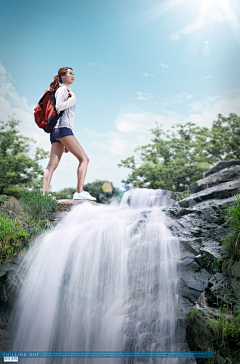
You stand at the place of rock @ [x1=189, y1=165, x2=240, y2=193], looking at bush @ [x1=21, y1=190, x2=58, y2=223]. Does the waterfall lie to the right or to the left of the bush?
left

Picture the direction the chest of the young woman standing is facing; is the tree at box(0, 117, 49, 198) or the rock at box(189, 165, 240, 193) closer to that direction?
the rock

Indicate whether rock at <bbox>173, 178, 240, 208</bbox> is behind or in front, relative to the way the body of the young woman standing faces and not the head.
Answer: in front

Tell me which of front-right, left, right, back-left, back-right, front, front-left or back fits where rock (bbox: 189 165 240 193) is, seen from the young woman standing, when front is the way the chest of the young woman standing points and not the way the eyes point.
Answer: front

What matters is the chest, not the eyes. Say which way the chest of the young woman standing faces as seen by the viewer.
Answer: to the viewer's right
